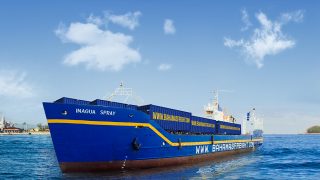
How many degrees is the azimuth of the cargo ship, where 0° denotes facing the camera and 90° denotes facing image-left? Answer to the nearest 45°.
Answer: approximately 45°
